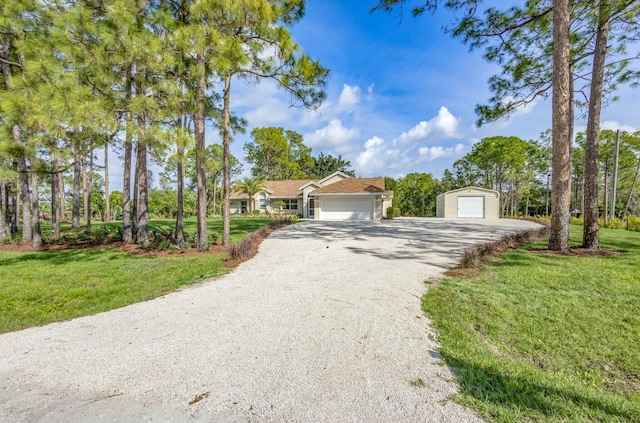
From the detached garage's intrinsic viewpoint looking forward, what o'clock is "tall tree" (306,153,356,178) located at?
The tall tree is roughly at 4 o'clock from the detached garage.

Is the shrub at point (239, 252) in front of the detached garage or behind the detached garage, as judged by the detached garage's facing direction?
in front

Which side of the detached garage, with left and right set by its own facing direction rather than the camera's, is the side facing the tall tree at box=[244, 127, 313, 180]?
right

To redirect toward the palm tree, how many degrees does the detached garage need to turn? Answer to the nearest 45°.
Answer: approximately 90° to its right

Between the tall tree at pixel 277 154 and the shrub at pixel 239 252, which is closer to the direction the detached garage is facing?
the shrub

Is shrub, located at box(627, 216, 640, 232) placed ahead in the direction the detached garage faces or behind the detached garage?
ahead

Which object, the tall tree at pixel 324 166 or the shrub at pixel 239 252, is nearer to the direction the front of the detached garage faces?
the shrub

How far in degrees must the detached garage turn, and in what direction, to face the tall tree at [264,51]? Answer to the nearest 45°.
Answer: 0° — it already faces it

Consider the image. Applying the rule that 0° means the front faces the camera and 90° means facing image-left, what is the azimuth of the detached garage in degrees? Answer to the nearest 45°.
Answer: approximately 0°

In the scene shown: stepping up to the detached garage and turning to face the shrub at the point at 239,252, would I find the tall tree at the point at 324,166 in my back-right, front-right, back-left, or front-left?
back-right

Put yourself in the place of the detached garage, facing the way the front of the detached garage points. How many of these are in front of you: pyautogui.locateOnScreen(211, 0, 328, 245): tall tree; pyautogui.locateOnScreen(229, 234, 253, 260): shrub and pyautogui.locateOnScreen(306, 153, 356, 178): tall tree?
2

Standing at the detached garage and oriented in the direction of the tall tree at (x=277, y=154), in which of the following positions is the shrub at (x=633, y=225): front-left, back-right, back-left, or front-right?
back-left
